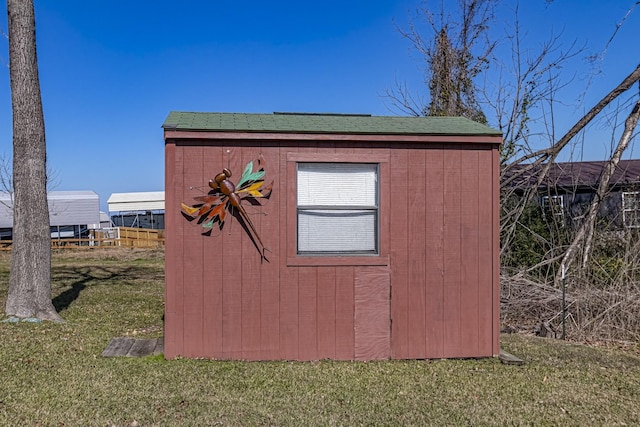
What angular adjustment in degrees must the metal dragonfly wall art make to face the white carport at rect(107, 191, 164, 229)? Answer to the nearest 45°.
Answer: approximately 180°

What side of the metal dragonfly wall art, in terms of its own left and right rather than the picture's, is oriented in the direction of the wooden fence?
back

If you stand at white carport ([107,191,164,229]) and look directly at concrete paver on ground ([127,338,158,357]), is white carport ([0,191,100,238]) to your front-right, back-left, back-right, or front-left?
front-right

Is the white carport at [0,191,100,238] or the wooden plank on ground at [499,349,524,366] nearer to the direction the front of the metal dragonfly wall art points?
the wooden plank on ground

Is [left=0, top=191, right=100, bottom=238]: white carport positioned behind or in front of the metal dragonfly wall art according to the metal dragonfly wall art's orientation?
behind

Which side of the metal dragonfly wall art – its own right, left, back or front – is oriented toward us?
front
